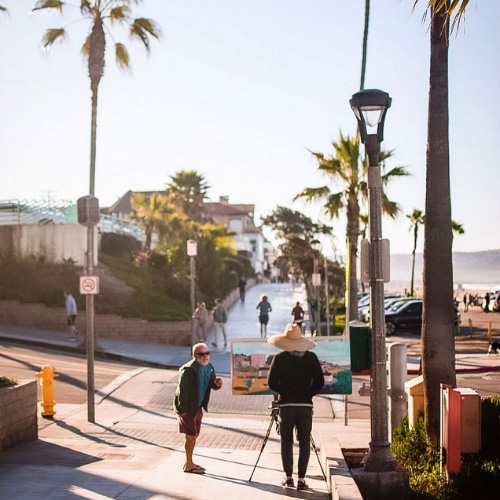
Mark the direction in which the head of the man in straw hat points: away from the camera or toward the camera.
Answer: away from the camera

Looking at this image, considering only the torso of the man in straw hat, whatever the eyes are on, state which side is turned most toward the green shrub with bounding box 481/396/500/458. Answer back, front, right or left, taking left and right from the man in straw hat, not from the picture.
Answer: right

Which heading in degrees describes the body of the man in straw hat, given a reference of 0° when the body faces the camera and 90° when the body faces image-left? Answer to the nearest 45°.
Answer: approximately 180°

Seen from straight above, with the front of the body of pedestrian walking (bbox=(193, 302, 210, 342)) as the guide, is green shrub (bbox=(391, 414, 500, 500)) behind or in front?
in front

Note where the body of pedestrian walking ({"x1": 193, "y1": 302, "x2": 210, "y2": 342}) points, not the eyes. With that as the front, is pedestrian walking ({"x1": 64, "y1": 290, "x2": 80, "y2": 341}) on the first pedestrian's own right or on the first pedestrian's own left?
on the first pedestrian's own right

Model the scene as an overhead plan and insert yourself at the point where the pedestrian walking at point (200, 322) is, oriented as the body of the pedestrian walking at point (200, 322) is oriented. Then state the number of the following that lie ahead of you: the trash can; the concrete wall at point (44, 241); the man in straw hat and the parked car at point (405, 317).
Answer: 2

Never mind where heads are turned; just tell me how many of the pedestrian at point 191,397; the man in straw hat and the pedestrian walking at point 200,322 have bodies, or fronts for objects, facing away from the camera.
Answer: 1

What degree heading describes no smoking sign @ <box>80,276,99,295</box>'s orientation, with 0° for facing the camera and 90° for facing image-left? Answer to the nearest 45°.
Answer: approximately 0°

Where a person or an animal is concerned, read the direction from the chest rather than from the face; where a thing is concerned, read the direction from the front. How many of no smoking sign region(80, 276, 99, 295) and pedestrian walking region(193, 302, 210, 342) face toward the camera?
2

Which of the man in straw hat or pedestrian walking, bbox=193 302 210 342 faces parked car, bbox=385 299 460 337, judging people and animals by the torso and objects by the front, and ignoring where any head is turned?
the man in straw hat

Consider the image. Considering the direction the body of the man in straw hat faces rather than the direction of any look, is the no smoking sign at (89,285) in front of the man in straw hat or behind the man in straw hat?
in front
